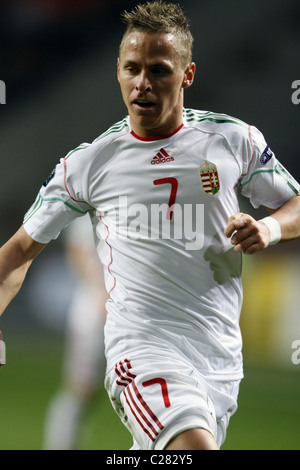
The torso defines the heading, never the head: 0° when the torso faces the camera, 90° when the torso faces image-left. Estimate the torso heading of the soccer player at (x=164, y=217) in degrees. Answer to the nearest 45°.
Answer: approximately 0°

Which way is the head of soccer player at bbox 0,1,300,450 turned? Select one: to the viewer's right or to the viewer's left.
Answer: to the viewer's left

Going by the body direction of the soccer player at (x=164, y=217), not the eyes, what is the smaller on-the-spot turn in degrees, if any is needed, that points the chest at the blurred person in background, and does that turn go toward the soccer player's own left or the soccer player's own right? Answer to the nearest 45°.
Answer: approximately 180°
